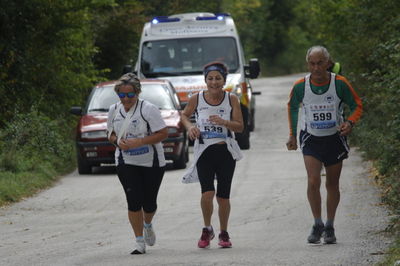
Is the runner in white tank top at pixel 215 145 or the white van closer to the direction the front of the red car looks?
the runner in white tank top

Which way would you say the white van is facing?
toward the camera

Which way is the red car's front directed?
toward the camera

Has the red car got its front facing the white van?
no

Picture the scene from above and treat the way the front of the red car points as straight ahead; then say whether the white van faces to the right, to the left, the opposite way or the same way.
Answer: the same way

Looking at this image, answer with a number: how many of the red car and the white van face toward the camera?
2

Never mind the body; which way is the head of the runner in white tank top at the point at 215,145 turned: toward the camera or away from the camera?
toward the camera

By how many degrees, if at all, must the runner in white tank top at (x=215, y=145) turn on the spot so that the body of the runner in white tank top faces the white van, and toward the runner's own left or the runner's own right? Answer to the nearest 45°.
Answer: approximately 180°

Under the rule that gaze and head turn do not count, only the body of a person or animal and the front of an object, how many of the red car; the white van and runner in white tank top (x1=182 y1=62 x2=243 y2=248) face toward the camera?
3

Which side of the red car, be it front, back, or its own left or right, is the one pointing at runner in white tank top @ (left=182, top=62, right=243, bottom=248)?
front

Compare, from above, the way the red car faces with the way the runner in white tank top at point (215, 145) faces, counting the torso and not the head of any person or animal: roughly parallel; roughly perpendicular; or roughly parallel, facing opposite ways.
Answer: roughly parallel

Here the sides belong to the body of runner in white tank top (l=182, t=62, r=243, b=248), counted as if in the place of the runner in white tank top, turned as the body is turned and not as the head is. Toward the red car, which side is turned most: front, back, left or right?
back

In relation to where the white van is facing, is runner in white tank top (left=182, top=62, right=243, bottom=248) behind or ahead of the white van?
ahead

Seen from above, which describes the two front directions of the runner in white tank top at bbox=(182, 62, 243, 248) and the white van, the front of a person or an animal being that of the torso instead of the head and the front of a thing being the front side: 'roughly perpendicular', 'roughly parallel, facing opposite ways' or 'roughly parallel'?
roughly parallel

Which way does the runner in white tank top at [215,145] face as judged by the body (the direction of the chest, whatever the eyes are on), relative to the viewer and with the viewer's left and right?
facing the viewer

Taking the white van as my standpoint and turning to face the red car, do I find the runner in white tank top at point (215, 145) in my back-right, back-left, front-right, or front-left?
front-left
